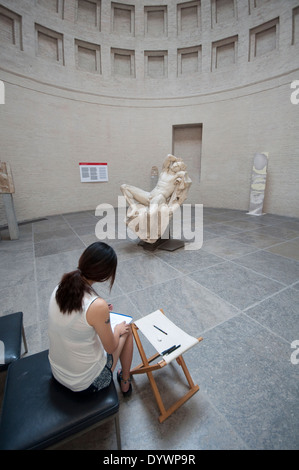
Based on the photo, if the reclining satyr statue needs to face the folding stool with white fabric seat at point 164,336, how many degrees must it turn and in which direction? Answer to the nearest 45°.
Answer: approximately 45° to its left

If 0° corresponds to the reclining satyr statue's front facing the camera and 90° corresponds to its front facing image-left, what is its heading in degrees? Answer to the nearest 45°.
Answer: approximately 45°

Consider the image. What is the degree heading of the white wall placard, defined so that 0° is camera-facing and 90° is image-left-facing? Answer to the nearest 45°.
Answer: approximately 0°

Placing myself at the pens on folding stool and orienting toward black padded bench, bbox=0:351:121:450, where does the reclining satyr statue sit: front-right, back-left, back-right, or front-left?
back-right

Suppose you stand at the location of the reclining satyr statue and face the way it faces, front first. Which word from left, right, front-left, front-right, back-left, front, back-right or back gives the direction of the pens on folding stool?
front-left

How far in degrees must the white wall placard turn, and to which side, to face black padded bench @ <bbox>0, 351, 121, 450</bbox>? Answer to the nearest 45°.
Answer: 0° — it already faces it

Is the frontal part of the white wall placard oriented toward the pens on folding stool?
yes

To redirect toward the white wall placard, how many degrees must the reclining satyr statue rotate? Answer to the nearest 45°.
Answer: approximately 90° to its right

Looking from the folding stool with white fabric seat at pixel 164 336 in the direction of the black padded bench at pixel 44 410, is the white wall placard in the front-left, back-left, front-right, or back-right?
back-right

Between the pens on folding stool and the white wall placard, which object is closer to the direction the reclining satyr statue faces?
the pens on folding stool
